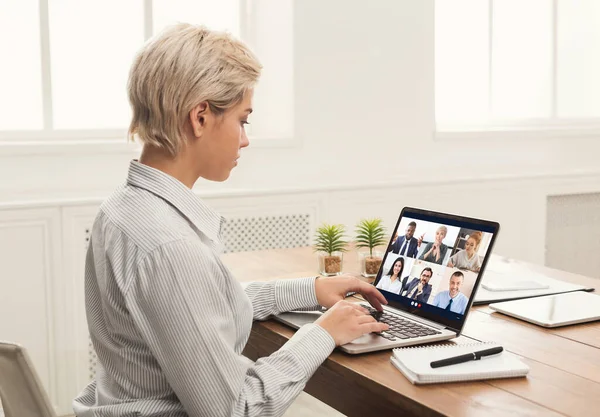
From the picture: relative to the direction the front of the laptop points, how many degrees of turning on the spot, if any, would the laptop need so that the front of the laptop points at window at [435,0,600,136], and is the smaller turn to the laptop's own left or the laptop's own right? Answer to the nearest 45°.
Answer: approximately 135° to the laptop's own right

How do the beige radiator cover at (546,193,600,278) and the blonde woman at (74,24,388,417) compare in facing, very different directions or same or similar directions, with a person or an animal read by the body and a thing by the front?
very different directions

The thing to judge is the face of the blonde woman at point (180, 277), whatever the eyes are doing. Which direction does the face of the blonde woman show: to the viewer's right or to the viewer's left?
to the viewer's right

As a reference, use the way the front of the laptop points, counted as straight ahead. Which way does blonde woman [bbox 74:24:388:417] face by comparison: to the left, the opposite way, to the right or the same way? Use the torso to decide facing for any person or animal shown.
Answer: the opposite way

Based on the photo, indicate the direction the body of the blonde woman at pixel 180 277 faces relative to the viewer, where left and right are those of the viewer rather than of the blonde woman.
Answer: facing away from the viewer and to the right of the viewer

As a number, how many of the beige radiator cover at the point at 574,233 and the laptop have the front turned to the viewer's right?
0

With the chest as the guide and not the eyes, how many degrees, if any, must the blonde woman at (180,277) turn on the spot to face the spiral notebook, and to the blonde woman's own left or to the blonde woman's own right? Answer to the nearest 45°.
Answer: approximately 45° to the blonde woman's own right

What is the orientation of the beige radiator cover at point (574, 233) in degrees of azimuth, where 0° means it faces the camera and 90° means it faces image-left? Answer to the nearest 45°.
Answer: approximately 45°

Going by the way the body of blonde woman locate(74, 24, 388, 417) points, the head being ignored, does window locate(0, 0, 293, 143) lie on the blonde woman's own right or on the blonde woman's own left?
on the blonde woman's own left

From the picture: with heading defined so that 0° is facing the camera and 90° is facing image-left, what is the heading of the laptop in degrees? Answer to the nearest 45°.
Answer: approximately 45°

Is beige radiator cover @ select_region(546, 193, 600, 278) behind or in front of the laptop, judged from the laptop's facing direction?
behind

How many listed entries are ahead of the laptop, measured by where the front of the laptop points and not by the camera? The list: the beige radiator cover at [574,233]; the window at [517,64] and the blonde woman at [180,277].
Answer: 1
